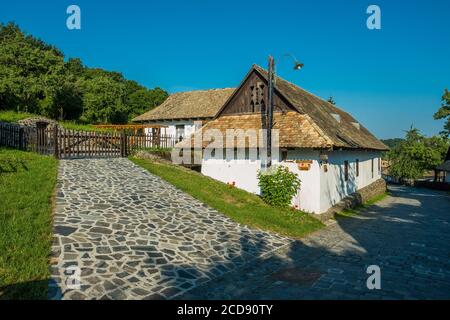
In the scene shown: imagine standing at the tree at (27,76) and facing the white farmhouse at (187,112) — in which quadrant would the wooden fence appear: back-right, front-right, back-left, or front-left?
front-right

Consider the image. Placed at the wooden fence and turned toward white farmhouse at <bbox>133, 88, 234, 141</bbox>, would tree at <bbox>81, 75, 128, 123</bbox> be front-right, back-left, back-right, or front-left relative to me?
front-left

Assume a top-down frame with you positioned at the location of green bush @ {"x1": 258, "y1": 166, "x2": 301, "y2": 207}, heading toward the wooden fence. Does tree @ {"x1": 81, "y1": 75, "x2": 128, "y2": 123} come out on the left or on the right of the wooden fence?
right

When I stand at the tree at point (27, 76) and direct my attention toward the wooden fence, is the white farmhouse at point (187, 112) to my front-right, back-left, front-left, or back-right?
front-left
